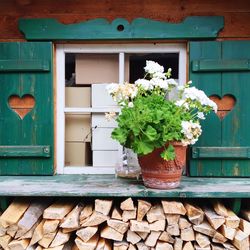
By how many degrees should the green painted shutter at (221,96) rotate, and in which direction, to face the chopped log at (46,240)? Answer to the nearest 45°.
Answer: approximately 45° to its right

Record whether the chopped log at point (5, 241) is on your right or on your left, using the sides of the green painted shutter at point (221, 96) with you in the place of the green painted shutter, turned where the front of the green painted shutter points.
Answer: on your right

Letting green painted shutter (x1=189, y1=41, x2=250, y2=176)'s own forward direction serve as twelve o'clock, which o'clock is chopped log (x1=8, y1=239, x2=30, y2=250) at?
The chopped log is roughly at 2 o'clock from the green painted shutter.

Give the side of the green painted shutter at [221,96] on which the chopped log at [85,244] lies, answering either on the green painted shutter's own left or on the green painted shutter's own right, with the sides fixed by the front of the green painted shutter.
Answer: on the green painted shutter's own right

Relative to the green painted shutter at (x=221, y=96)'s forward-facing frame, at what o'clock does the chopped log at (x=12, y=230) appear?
The chopped log is roughly at 2 o'clock from the green painted shutter.

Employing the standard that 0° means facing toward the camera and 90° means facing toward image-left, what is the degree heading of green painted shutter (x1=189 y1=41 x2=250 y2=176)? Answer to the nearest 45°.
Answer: approximately 0°
